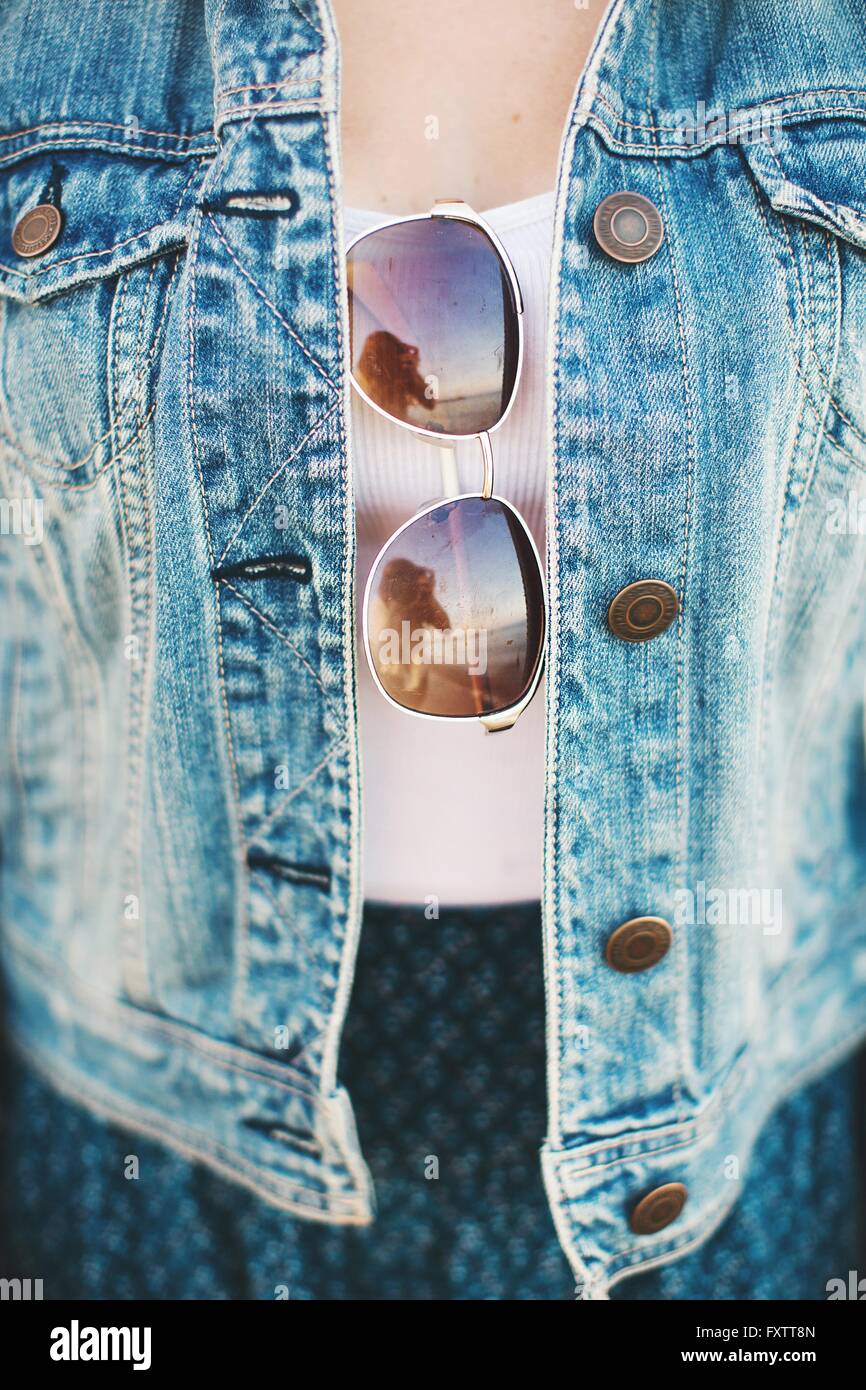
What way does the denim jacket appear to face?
toward the camera
